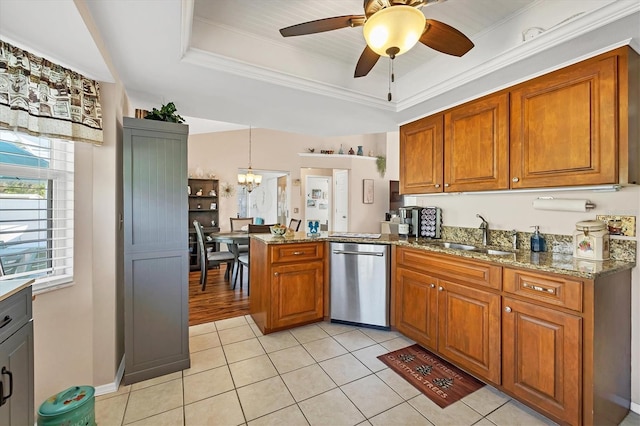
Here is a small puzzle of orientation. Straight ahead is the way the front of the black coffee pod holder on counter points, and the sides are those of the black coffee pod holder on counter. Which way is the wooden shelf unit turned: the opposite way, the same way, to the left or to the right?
the same way

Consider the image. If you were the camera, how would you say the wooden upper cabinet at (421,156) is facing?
facing the viewer and to the left of the viewer

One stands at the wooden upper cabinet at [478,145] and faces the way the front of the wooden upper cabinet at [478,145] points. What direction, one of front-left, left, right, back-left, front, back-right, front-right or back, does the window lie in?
front

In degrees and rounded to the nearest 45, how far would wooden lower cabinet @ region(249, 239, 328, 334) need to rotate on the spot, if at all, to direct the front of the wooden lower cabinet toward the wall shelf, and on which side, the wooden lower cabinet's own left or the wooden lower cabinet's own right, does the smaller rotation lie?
approximately 135° to the wooden lower cabinet's own left

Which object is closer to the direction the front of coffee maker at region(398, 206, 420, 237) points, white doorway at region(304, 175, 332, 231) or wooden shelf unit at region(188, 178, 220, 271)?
the wooden shelf unit

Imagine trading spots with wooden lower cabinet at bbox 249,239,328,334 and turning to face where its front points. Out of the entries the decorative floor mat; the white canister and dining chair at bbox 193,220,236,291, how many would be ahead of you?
2

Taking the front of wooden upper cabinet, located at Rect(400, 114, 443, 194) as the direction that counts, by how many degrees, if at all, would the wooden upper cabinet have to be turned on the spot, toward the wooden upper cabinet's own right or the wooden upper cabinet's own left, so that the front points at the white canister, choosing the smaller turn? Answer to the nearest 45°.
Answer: approximately 90° to the wooden upper cabinet's own left

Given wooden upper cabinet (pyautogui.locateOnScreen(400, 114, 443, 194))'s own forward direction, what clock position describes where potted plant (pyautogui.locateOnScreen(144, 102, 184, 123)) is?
The potted plant is roughly at 12 o'clock from the wooden upper cabinet.

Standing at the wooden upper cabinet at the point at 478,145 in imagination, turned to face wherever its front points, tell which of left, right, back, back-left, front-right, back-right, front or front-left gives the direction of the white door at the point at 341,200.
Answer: right

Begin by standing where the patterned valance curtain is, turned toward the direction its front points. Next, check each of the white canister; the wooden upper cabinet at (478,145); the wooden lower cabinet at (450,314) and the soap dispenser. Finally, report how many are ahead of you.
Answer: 4

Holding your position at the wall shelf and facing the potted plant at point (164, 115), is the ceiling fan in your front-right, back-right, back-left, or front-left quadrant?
front-left

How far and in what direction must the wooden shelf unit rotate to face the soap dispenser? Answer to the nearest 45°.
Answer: approximately 45° to its left

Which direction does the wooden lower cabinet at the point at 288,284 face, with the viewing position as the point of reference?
facing the viewer and to the right of the viewer
